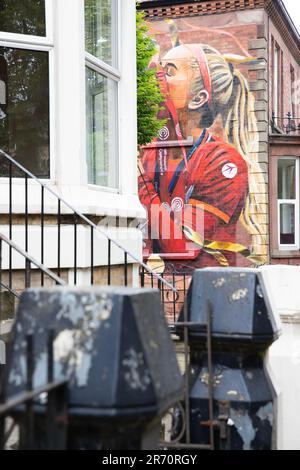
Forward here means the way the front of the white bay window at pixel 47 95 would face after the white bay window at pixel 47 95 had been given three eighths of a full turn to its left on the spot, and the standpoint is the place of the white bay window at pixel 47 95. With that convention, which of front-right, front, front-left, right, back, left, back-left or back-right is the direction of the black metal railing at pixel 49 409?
back-right

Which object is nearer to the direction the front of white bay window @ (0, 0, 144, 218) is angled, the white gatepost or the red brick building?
the white gatepost

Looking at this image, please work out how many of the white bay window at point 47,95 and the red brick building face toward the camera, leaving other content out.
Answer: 1

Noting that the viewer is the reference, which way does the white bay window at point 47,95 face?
facing the viewer

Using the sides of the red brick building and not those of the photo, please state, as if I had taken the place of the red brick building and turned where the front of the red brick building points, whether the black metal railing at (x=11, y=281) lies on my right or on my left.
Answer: on my right

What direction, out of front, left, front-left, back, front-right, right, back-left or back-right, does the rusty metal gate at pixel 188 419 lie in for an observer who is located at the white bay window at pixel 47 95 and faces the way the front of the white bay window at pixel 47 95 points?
front
